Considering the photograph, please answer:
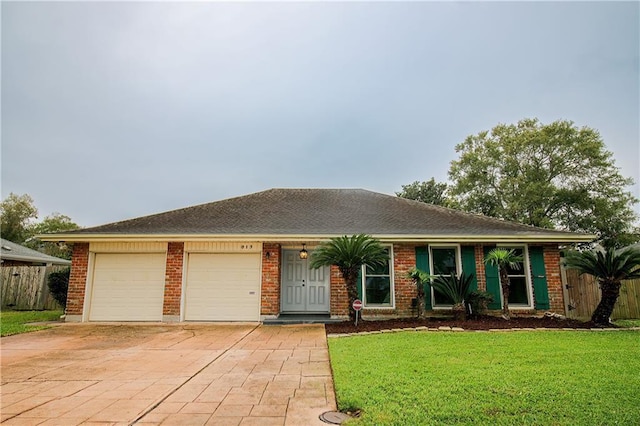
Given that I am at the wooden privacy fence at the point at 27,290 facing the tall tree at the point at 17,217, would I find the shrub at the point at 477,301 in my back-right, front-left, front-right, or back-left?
back-right

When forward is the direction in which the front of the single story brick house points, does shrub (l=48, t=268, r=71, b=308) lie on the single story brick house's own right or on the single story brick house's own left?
on the single story brick house's own right

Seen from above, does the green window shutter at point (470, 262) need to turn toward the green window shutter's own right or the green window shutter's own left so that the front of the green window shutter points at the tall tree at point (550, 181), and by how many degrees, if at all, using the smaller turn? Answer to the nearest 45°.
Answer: approximately 180°

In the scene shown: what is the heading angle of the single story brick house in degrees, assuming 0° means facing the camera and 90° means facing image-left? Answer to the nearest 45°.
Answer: approximately 0°

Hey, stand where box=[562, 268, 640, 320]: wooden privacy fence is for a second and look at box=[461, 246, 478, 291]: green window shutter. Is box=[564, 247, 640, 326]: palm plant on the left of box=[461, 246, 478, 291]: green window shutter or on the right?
left

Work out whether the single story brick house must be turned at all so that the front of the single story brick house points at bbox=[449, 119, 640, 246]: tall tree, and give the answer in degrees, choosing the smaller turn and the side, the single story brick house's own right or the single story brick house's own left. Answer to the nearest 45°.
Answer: approximately 135° to the single story brick house's own left

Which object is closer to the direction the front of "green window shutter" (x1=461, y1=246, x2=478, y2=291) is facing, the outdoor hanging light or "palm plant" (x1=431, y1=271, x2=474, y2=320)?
the palm plant

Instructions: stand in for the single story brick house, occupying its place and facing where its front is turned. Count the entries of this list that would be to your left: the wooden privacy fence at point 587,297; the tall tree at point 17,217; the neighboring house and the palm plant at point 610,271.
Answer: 2

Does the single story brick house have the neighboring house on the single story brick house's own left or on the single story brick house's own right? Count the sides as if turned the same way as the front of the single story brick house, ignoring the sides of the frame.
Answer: on the single story brick house's own right
